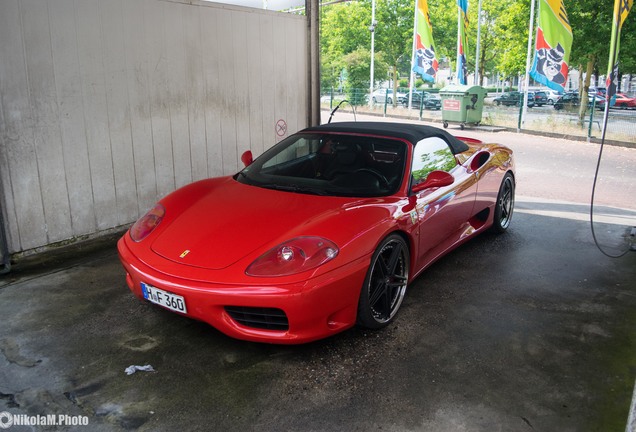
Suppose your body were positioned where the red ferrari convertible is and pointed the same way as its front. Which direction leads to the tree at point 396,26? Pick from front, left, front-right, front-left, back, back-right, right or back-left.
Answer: back-right

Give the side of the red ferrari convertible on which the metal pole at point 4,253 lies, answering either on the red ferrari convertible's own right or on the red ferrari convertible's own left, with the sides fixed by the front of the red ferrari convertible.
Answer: on the red ferrari convertible's own right

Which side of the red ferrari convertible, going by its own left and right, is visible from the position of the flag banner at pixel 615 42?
back

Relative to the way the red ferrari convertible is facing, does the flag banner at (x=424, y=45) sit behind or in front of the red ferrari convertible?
behind

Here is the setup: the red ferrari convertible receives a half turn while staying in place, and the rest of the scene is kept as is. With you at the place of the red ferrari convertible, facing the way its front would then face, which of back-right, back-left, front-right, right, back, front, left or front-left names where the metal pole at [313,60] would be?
front-left

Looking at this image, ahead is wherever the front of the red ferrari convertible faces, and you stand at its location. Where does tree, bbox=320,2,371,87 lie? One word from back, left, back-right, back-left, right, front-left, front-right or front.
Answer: back-right

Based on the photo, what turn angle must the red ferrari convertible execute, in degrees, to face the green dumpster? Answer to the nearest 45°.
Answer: approximately 135° to its right

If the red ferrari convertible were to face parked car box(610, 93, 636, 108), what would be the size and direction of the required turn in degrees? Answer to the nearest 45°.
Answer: approximately 180°

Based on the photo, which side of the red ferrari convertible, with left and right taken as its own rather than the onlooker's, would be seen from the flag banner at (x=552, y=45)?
back

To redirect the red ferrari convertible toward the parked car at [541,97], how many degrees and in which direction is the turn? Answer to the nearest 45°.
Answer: approximately 180°

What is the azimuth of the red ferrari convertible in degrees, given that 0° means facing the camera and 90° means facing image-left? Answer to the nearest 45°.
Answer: approximately 45°
